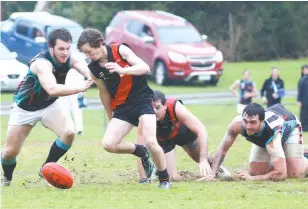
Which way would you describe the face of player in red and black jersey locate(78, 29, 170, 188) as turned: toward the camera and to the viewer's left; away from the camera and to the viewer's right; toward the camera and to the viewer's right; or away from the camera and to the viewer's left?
toward the camera and to the viewer's left

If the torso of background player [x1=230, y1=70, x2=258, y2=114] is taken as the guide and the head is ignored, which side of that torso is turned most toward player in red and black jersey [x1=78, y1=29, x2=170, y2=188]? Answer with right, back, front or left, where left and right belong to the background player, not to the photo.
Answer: front

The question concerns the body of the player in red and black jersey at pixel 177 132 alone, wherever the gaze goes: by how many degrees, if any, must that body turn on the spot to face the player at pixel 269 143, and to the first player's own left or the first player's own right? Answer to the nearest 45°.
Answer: approximately 135° to the first player's own left

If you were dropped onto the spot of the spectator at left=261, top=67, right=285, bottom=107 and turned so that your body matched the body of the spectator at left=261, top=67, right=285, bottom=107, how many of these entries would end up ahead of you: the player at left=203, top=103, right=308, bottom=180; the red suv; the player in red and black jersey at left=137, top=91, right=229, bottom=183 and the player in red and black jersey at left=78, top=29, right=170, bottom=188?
3

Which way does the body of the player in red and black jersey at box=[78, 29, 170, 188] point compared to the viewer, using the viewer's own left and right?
facing the viewer and to the left of the viewer

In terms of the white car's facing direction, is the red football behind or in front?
in front

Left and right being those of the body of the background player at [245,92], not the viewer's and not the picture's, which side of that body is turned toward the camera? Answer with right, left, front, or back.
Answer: front

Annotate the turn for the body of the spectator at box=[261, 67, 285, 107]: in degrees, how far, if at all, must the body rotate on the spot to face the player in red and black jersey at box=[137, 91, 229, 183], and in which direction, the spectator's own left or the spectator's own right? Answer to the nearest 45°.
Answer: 0° — they already face them

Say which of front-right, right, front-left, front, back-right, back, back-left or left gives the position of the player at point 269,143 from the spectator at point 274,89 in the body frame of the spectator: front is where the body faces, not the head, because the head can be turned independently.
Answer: front

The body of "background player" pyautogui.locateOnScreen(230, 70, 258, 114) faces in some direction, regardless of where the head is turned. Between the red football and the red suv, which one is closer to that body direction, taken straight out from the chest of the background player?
the red football

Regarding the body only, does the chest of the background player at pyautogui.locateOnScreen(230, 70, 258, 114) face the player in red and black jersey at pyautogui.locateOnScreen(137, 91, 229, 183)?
yes

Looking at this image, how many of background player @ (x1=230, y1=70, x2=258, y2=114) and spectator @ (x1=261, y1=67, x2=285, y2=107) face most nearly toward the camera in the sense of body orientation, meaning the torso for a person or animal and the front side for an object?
2

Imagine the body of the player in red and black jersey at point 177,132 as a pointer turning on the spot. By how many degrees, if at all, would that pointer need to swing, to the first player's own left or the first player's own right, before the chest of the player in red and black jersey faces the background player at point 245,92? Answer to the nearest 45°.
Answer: approximately 135° to the first player's own right
